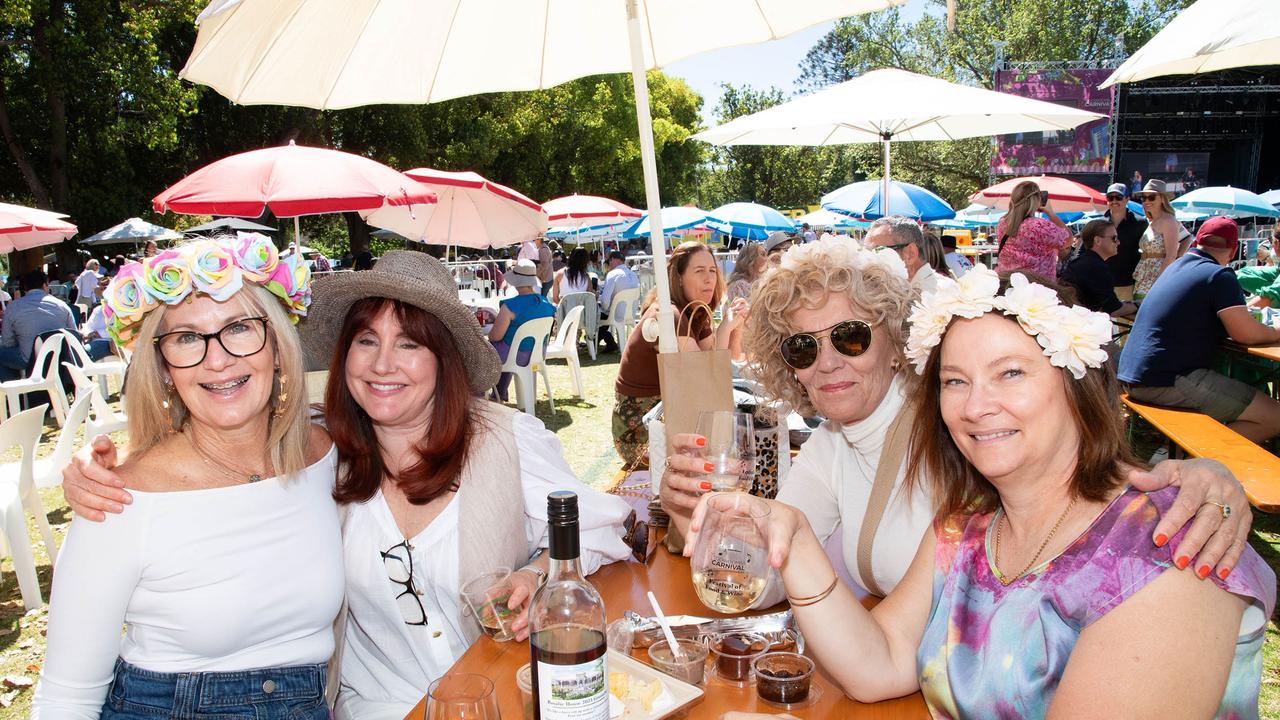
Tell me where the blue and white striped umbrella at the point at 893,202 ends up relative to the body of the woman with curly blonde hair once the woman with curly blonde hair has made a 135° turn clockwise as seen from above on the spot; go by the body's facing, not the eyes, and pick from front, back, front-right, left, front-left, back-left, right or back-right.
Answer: front-right

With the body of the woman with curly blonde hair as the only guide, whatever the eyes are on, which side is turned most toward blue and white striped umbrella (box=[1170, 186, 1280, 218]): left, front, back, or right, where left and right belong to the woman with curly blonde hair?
back

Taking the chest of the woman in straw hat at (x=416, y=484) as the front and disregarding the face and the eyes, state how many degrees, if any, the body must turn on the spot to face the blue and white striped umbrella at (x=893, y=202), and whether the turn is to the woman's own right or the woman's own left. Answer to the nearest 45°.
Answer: approximately 135° to the woman's own left

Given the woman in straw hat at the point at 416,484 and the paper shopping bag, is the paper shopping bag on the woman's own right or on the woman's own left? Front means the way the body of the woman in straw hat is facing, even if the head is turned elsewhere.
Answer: on the woman's own left

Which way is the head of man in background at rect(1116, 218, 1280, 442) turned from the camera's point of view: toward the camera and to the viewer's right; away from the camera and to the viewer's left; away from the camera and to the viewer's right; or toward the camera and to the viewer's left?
away from the camera and to the viewer's right

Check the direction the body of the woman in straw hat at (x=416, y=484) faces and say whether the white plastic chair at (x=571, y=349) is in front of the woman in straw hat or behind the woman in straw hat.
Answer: behind

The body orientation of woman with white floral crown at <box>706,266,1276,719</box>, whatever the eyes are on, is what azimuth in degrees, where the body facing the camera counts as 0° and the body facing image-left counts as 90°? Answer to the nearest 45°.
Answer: approximately 45°

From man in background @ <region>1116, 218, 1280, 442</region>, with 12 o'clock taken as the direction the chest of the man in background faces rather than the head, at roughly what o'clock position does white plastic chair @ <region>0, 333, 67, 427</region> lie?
The white plastic chair is roughly at 7 o'clock from the man in background.

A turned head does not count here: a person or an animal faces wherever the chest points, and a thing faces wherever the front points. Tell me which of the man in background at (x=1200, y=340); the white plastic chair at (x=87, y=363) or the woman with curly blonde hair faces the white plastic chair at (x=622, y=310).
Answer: the white plastic chair at (x=87, y=363)
